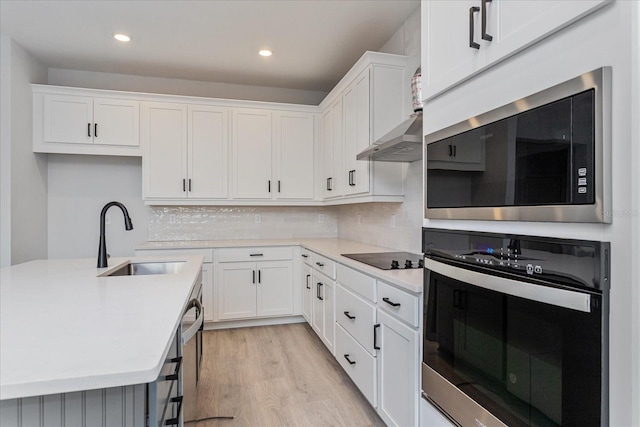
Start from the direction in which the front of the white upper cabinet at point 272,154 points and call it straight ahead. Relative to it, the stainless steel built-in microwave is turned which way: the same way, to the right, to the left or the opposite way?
to the right

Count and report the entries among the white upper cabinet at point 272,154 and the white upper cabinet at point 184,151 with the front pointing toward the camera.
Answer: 2

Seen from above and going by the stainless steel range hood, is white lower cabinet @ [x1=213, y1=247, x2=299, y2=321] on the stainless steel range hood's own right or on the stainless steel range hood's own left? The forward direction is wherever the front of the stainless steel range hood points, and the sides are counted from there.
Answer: on the stainless steel range hood's own right

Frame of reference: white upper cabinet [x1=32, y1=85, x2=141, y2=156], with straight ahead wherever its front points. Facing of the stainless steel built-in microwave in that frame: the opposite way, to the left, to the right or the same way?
to the right

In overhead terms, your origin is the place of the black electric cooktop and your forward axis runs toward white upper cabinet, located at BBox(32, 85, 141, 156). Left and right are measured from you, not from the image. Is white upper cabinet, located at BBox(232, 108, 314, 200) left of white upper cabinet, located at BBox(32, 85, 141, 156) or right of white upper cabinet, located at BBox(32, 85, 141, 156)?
right

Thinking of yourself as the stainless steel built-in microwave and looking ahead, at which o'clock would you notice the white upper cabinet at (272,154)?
The white upper cabinet is roughly at 3 o'clock from the stainless steel built-in microwave.

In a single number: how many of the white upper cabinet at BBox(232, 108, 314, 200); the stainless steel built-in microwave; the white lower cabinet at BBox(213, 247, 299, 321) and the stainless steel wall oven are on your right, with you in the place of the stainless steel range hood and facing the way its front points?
2

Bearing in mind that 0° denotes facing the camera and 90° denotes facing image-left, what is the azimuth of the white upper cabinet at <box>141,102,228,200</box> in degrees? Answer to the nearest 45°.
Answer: approximately 0°

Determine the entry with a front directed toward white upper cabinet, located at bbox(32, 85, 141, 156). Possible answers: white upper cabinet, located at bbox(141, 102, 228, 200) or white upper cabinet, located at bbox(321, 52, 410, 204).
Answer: white upper cabinet, located at bbox(321, 52, 410, 204)

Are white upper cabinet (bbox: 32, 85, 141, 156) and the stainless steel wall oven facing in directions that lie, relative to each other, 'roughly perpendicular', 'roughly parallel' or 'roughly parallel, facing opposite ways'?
roughly perpendicular

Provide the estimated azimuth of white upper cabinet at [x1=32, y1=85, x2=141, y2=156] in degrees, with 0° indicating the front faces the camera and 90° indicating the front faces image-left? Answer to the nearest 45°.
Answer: approximately 0°

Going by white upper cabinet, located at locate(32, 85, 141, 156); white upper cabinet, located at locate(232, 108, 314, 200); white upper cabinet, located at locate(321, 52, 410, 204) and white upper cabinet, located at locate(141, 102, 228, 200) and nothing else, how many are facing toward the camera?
3
